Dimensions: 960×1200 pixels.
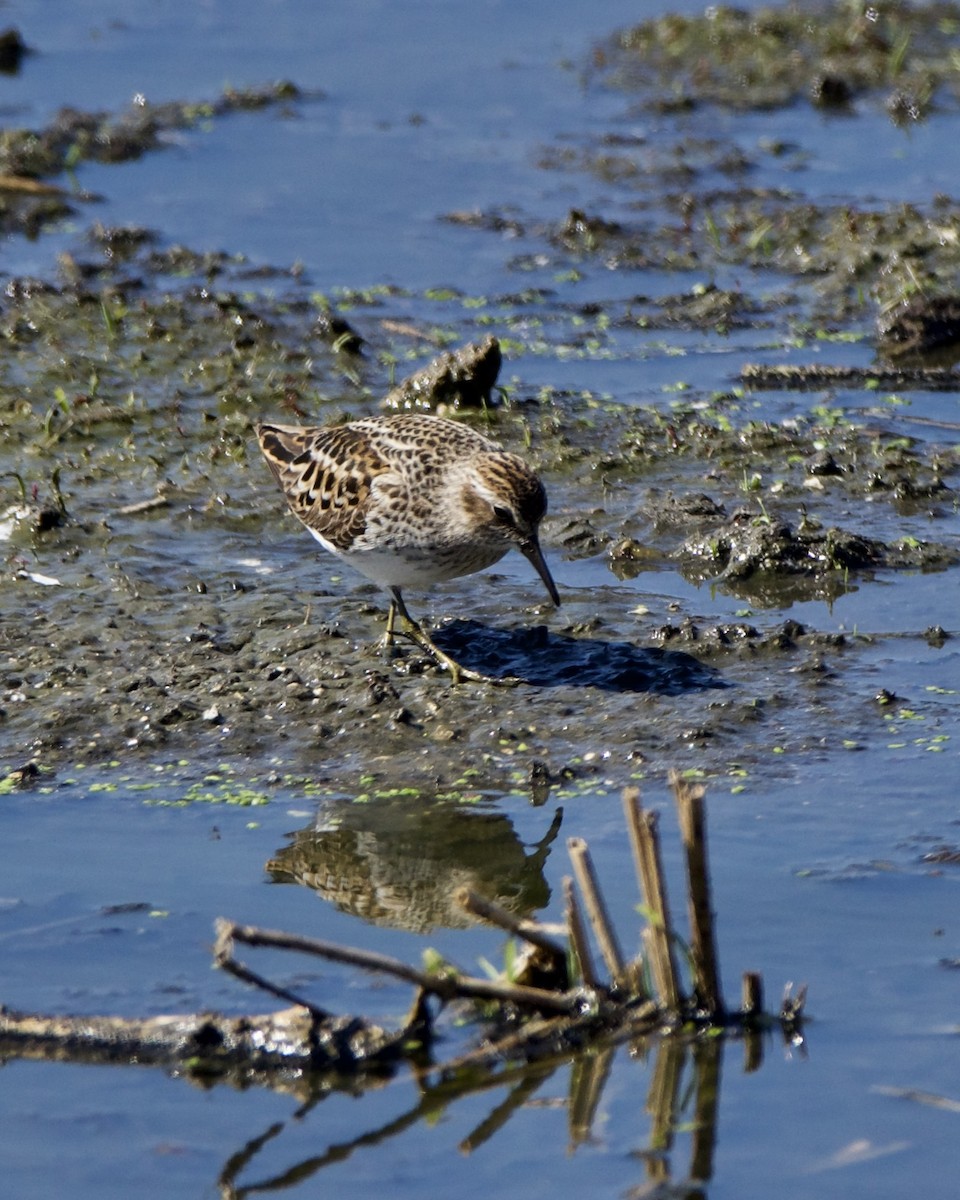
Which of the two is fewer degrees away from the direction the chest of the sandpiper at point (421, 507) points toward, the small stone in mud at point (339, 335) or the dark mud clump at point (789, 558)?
the dark mud clump

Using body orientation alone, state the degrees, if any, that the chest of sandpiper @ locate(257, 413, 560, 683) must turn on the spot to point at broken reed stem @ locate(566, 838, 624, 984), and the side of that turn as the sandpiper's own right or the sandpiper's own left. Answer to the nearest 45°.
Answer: approximately 45° to the sandpiper's own right

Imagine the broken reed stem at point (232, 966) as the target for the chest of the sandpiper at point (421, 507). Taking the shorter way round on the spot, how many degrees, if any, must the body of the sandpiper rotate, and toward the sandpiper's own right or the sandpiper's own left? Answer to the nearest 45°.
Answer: approximately 45° to the sandpiper's own right

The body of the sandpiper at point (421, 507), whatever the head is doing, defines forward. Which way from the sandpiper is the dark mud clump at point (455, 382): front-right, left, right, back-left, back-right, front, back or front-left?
back-left

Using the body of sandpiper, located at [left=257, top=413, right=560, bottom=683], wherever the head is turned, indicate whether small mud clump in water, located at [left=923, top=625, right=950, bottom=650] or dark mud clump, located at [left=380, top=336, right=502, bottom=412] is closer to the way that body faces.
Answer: the small mud clump in water

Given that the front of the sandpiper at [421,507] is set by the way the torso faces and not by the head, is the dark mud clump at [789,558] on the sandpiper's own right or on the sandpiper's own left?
on the sandpiper's own left

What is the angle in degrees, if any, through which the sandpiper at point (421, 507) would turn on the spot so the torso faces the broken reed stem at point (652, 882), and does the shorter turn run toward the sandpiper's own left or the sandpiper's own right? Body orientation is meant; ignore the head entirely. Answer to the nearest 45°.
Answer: approximately 45° to the sandpiper's own right

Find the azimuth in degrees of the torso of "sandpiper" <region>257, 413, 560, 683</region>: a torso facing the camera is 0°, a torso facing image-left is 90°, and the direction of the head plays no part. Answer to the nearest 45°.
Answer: approximately 315°

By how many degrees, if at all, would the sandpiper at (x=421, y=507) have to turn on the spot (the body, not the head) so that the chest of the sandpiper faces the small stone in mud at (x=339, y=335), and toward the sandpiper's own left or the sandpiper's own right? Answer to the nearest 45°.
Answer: approximately 135° to the sandpiper's own left

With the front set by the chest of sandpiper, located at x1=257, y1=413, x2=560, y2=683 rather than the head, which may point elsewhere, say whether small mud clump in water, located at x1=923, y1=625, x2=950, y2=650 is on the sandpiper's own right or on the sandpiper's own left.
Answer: on the sandpiper's own left
